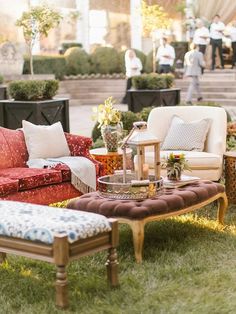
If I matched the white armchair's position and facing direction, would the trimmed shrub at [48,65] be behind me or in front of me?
behind

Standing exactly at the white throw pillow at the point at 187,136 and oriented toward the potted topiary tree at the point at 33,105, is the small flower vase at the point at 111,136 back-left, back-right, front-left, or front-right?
front-left

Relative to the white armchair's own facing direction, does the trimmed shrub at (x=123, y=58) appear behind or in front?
behind

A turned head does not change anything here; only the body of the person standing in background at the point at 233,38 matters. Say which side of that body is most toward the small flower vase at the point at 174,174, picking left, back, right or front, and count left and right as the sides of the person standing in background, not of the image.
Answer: front

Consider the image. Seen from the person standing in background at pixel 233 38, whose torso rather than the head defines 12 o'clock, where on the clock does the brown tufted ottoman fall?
The brown tufted ottoman is roughly at 12 o'clock from the person standing in background.

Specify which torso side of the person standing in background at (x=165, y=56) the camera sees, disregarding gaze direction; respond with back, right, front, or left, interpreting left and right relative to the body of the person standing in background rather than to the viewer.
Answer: front

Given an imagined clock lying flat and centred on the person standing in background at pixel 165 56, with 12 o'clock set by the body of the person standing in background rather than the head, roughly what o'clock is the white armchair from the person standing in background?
The white armchair is roughly at 12 o'clock from the person standing in background.

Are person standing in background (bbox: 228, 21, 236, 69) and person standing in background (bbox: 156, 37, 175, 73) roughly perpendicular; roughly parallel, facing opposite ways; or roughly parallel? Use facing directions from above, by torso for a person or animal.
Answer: roughly parallel

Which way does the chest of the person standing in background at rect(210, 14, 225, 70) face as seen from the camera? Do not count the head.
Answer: toward the camera

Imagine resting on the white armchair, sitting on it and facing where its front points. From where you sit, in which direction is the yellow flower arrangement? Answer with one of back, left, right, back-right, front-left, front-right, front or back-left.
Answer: right

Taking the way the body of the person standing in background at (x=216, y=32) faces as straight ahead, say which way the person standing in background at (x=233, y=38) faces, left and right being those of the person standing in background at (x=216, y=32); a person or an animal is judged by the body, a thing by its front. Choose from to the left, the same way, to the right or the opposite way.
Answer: the same way

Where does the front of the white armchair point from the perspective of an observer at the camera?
facing the viewer

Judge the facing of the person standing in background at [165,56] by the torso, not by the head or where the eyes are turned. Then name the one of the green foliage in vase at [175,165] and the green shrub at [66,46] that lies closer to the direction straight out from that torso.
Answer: the green foliage in vase

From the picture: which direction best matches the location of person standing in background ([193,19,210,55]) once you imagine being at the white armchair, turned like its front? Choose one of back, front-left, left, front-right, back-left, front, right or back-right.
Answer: back

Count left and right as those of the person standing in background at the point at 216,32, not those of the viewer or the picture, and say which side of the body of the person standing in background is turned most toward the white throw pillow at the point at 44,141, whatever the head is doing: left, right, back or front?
front

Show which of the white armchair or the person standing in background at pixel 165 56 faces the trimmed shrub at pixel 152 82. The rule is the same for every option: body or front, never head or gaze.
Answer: the person standing in background

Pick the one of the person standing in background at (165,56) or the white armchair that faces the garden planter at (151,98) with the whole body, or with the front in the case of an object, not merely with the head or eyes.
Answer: the person standing in background

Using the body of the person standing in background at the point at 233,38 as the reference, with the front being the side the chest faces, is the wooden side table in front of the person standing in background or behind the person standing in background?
in front
